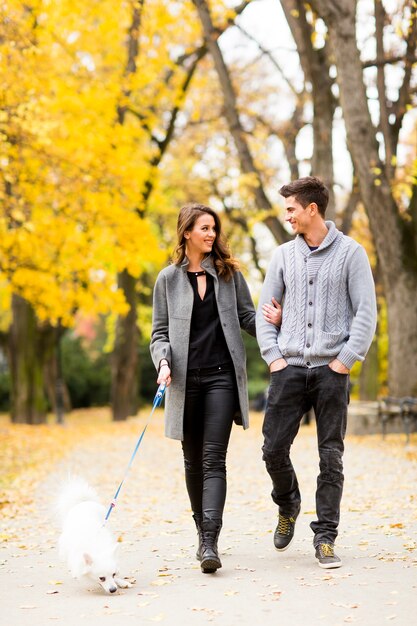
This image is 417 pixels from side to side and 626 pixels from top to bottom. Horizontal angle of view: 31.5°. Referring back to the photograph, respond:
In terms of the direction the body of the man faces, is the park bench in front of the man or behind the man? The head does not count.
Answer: behind

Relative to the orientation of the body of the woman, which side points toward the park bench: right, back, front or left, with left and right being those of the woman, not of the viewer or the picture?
back

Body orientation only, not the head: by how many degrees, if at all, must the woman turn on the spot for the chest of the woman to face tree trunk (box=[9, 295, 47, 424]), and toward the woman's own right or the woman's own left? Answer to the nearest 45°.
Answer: approximately 180°

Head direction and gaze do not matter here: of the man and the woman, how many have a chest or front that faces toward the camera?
2

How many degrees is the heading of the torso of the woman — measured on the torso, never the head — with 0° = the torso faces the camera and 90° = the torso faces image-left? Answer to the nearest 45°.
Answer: approximately 0°

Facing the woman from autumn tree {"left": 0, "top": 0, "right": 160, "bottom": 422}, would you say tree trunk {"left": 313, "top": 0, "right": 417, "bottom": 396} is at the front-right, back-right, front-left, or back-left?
front-left

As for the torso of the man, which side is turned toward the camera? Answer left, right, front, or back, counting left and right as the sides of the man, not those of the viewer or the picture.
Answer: front

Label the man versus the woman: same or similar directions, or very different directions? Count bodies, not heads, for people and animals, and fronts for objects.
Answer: same or similar directions

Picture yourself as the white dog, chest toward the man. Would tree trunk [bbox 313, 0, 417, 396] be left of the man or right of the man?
left

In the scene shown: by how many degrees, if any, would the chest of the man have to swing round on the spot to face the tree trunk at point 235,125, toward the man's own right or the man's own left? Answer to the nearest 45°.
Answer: approximately 180°

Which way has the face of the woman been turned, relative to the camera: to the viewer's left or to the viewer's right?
to the viewer's right

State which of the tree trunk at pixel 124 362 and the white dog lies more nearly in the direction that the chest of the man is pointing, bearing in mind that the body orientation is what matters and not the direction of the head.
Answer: the white dog

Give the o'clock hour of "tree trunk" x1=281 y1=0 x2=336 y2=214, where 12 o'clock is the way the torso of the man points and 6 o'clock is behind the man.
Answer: The tree trunk is roughly at 6 o'clock from the man.

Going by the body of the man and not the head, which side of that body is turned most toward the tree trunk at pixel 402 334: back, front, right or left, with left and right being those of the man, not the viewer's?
back
